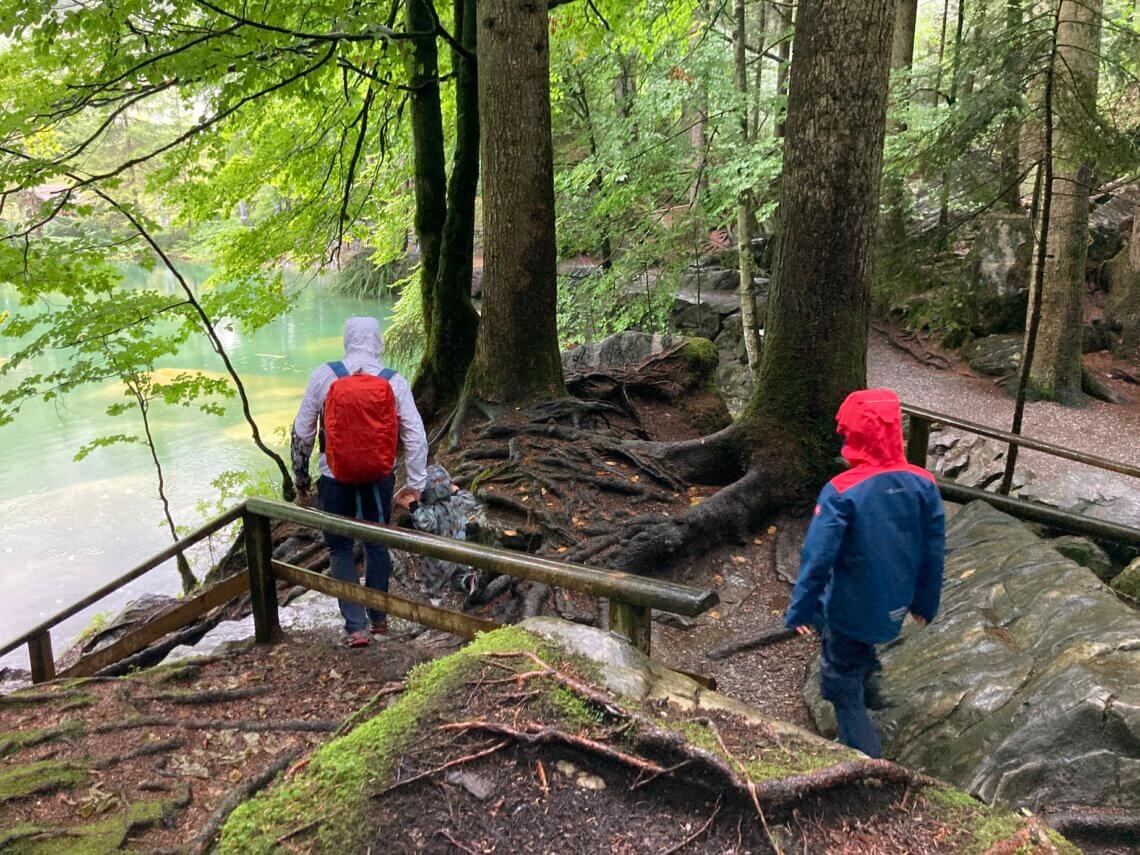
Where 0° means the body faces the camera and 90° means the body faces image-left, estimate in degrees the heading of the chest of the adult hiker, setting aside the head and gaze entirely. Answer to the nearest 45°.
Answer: approximately 180°

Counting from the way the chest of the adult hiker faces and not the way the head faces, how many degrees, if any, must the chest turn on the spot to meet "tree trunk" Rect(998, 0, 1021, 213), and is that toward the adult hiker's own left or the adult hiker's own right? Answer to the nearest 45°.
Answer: approximately 90° to the adult hiker's own right

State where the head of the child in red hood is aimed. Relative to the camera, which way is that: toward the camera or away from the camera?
away from the camera

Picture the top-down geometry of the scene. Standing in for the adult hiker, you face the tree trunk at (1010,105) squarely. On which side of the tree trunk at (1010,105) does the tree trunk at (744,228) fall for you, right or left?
left

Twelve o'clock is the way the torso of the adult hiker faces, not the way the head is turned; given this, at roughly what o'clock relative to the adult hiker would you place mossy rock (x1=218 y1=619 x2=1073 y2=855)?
The mossy rock is roughly at 6 o'clock from the adult hiker.

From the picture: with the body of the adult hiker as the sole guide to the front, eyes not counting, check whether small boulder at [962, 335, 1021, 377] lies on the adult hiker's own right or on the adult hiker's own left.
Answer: on the adult hiker's own right

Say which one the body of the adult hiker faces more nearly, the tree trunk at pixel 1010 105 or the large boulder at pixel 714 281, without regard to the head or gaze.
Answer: the large boulder

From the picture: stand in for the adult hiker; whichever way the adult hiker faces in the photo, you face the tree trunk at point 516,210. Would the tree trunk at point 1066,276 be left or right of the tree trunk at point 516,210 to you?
right
